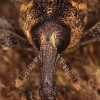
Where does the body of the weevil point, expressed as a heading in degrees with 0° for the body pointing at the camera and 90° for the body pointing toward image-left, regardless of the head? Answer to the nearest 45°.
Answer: approximately 0°
